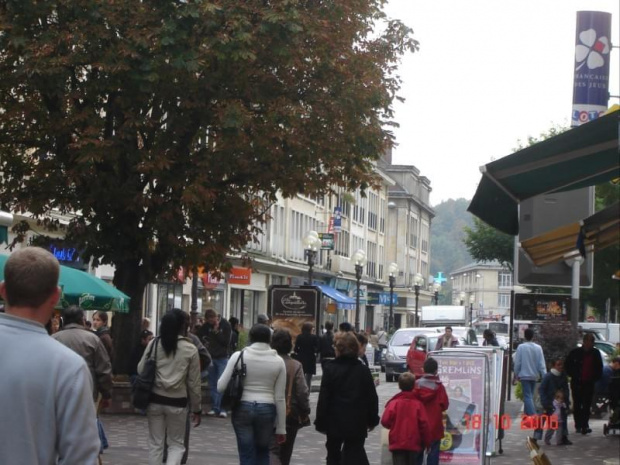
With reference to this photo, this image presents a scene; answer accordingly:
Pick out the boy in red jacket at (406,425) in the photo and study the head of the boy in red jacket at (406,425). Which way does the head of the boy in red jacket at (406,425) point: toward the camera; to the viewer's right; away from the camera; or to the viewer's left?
away from the camera

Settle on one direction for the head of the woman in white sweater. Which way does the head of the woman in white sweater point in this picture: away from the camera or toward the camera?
away from the camera

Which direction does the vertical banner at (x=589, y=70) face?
toward the camera

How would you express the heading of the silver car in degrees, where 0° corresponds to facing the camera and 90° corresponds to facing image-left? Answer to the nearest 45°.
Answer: approximately 45°

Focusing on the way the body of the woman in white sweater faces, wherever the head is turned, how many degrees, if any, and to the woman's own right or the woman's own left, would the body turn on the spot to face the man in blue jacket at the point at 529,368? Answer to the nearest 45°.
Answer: approximately 45° to the woman's own right

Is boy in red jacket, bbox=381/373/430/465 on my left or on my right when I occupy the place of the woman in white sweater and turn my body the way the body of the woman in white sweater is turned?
on my right

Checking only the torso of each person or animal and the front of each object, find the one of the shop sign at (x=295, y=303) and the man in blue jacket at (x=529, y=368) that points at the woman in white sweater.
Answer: the shop sign

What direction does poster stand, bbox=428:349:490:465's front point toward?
toward the camera

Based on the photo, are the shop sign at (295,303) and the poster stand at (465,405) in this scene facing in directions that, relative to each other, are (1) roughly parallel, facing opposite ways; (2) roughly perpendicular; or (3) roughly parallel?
roughly parallel

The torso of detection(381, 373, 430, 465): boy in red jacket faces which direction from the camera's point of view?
away from the camera

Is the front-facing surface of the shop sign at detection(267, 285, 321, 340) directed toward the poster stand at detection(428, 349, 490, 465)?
yes

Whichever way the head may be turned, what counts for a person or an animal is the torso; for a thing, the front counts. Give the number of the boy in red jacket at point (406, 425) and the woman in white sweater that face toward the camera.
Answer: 0

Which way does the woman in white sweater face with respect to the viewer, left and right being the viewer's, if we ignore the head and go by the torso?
facing away from the viewer

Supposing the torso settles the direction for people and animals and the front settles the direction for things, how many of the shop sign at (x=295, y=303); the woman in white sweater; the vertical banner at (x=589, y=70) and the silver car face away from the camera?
1

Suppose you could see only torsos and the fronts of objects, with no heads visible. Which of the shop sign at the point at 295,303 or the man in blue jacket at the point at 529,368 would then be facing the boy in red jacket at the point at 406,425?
the shop sign

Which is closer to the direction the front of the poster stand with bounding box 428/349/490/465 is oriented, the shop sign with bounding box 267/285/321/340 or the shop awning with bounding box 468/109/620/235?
the shop awning
